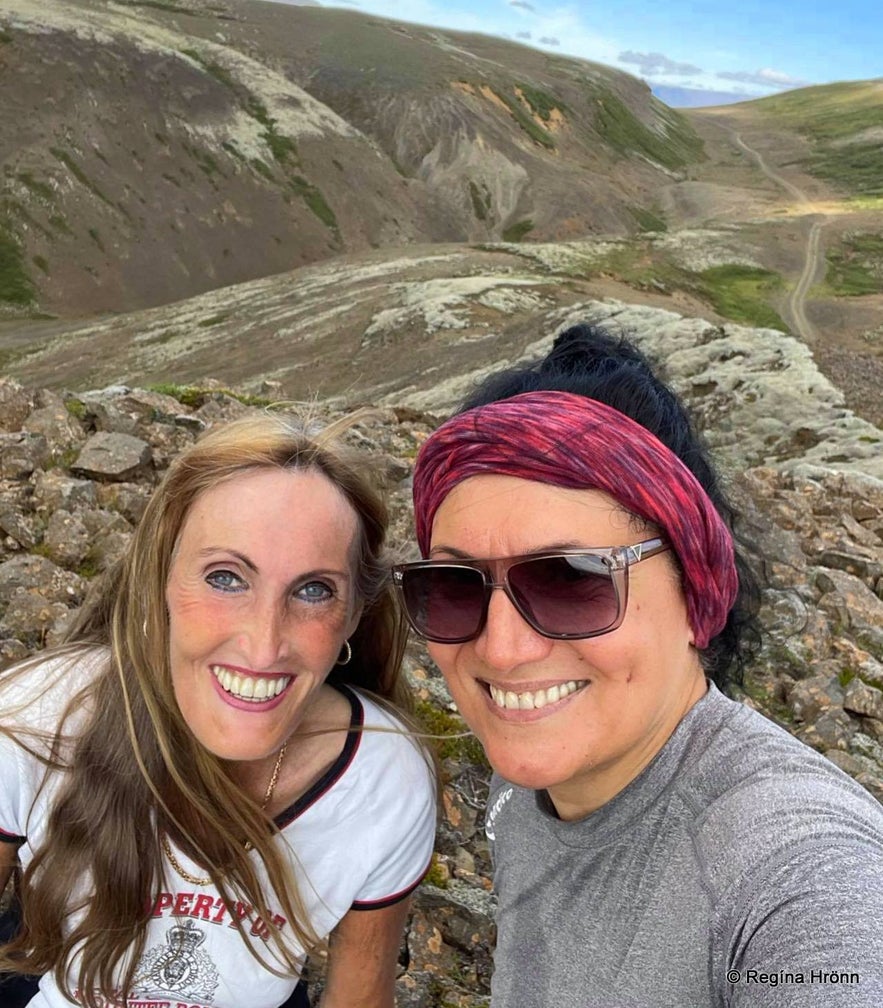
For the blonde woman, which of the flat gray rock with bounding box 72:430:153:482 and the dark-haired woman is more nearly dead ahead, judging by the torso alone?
the dark-haired woman

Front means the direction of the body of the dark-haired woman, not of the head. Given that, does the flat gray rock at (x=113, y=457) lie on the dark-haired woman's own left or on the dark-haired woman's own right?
on the dark-haired woman's own right

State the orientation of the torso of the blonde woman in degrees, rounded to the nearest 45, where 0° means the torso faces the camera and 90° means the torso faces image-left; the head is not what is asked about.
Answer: approximately 0°

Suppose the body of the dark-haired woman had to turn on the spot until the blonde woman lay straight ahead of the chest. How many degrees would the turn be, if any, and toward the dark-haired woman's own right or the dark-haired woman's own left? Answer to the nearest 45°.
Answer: approximately 45° to the dark-haired woman's own right

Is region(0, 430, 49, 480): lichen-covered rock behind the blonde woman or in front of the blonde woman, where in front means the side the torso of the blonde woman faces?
behind

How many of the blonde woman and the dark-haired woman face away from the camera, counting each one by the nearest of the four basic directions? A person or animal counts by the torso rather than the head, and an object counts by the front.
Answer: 0

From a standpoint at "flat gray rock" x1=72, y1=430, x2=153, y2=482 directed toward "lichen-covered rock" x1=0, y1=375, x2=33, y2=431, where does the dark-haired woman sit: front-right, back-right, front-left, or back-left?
back-left

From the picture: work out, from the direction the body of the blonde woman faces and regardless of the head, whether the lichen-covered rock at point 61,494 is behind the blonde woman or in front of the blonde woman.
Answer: behind

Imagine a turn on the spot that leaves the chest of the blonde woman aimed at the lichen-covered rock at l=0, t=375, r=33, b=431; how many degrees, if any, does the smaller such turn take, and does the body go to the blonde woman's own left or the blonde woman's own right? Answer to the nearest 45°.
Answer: approximately 180°
